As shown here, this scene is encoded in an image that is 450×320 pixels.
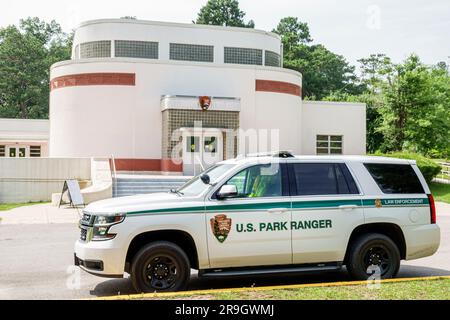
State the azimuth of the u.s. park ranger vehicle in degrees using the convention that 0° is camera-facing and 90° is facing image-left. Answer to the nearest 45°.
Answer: approximately 90°

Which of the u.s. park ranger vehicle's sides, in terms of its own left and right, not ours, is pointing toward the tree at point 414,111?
right

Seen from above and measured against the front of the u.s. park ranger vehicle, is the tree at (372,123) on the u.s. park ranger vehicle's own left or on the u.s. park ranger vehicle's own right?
on the u.s. park ranger vehicle's own right
